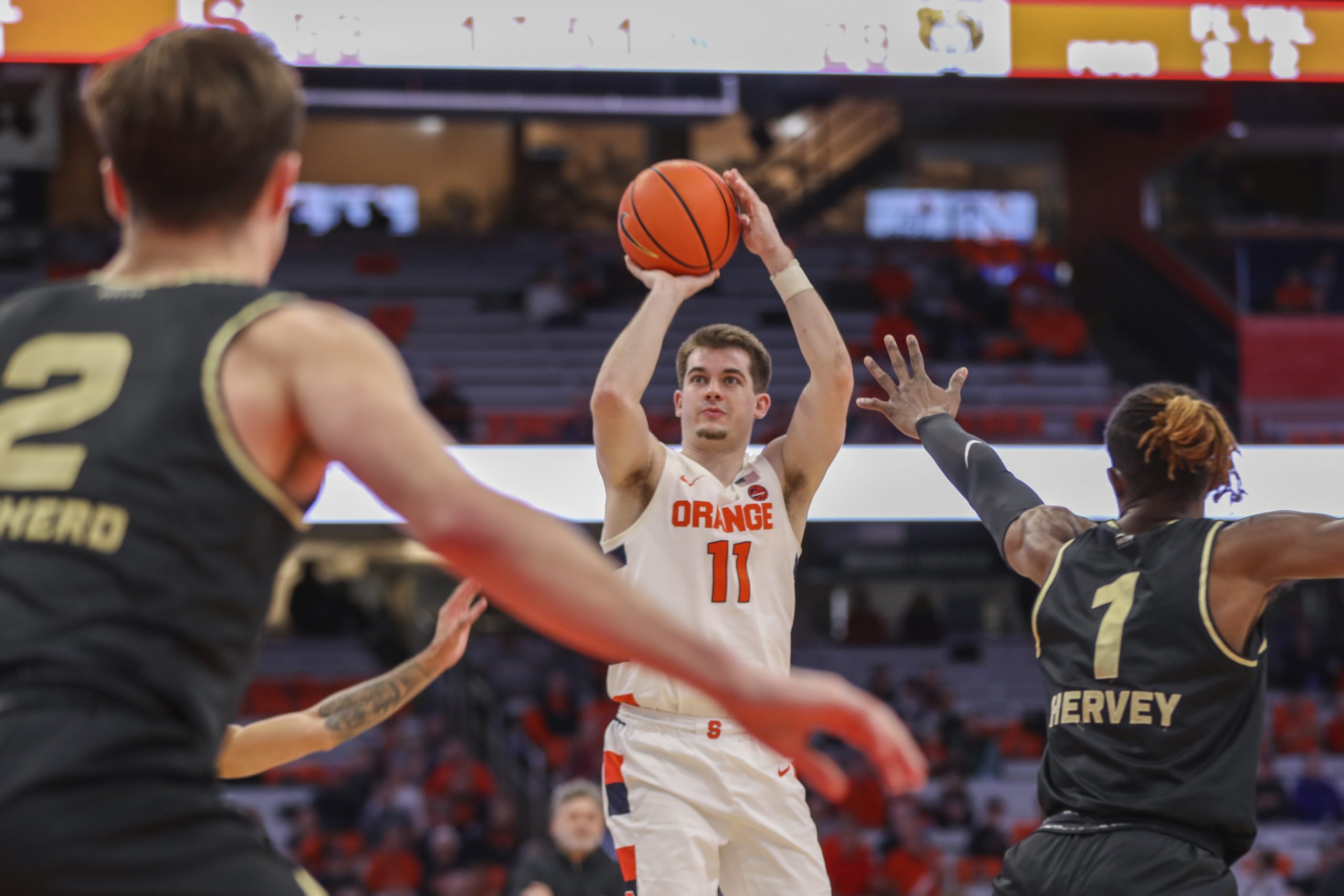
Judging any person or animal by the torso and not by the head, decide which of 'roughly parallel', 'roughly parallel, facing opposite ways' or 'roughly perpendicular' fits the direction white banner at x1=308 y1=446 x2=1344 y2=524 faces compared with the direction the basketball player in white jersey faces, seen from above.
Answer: roughly parallel

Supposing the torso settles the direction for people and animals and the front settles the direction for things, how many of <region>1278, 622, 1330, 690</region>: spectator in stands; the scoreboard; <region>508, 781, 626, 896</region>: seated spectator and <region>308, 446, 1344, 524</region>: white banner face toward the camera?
4

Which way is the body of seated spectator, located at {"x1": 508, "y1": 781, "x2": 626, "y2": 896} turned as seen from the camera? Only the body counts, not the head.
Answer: toward the camera

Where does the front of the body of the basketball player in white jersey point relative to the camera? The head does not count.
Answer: toward the camera

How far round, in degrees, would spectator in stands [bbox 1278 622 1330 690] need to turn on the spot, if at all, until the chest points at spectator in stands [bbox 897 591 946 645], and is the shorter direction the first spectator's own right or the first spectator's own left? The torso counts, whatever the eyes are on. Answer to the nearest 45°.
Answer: approximately 90° to the first spectator's own right

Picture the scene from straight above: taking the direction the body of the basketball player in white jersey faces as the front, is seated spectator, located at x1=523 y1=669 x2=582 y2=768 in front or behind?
behind

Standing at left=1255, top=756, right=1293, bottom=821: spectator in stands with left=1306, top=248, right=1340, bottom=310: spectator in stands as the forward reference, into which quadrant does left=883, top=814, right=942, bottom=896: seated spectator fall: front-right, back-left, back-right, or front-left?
back-left

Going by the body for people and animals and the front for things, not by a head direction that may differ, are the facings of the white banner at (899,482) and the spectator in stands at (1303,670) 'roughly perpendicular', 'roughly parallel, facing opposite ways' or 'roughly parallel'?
roughly parallel

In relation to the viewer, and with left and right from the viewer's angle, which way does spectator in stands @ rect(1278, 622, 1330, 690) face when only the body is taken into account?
facing the viewer

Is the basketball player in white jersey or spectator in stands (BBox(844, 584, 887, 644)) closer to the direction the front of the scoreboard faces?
the basketball player in white jersey

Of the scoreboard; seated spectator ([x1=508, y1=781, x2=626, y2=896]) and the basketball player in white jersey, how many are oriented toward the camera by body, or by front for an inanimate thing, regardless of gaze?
3
